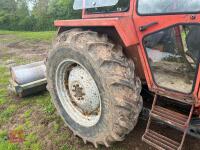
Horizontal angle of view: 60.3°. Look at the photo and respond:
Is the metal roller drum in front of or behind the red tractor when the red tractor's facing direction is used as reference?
behind
